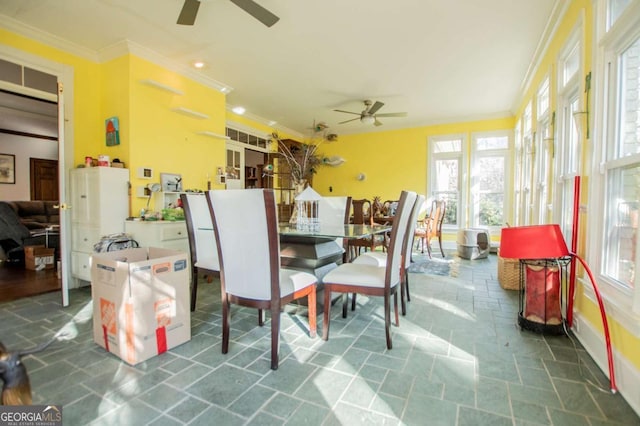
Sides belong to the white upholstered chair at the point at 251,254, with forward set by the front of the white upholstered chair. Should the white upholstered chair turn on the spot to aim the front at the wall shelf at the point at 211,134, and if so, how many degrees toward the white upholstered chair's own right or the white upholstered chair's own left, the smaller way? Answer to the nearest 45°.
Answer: approximately 45° to the white upholstered chair's own left

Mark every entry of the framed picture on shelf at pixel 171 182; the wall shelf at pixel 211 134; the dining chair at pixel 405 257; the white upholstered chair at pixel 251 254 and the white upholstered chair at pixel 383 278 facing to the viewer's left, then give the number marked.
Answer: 2

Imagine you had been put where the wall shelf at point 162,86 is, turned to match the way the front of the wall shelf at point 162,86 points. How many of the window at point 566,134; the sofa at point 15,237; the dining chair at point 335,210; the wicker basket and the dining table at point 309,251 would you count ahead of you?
4

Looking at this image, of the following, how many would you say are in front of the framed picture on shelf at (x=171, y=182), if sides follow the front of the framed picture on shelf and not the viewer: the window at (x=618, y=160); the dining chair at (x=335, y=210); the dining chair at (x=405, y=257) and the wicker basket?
4

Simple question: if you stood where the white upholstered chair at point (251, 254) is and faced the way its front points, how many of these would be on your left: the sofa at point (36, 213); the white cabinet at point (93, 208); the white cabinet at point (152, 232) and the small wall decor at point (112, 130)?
4

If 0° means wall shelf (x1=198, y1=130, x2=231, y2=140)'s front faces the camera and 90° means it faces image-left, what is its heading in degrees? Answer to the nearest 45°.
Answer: approximately 315°

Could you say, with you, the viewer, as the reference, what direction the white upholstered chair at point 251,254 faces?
facing away from the viewer and to the right of the viewer

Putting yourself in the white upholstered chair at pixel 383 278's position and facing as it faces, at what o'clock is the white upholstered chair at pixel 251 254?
the white upholstered chair at pixel 251 254 is roughly at 11 o'clock from the white upholstered chair at pixel 383 278.

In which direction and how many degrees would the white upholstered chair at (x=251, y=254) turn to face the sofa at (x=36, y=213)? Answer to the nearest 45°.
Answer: approximately 90° to its left

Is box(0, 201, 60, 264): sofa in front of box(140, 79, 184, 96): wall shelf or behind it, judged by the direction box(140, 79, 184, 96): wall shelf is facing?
behind

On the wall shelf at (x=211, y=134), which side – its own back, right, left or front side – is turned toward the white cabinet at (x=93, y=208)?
right

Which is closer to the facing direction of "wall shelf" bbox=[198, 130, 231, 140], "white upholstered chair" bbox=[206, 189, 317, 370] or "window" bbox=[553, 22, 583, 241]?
the window
